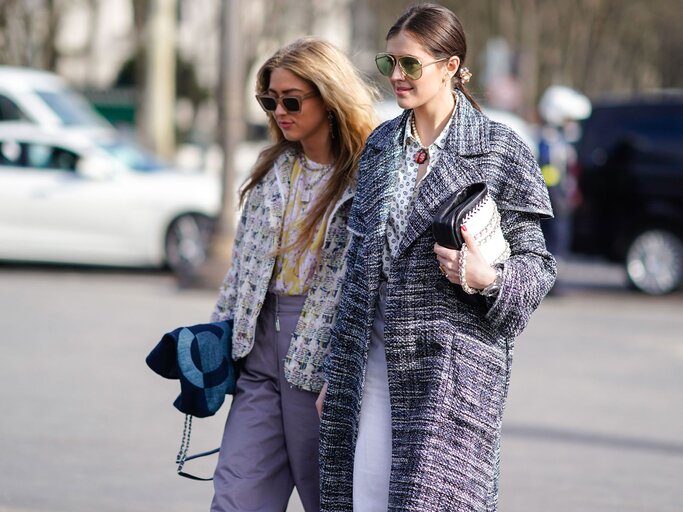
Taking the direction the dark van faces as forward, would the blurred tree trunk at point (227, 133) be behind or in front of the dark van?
behind

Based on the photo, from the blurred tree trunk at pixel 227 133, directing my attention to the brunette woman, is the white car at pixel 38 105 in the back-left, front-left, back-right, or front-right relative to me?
back-right

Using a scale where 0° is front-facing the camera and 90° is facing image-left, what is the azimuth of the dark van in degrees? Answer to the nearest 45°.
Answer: approximately 270°

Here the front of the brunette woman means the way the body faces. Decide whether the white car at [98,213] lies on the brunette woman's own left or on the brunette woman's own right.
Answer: on the brunette woman's own right

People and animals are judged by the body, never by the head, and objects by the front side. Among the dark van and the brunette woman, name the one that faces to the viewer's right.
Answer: the dark van

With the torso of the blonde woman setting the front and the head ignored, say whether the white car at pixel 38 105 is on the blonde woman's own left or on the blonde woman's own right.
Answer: on the blonde woman's own right

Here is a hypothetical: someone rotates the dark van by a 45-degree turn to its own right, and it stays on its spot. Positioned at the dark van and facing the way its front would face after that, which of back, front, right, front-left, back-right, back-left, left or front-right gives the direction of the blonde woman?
front-right

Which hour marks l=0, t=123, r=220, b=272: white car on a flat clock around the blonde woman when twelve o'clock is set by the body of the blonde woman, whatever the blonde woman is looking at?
The white car is roughly at 4 o'clock from the blonde woman.

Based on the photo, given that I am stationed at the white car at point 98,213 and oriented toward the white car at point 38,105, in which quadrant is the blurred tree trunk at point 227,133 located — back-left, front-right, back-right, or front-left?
back-right

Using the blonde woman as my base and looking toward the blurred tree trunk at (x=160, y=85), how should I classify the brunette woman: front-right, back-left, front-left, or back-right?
back-right
